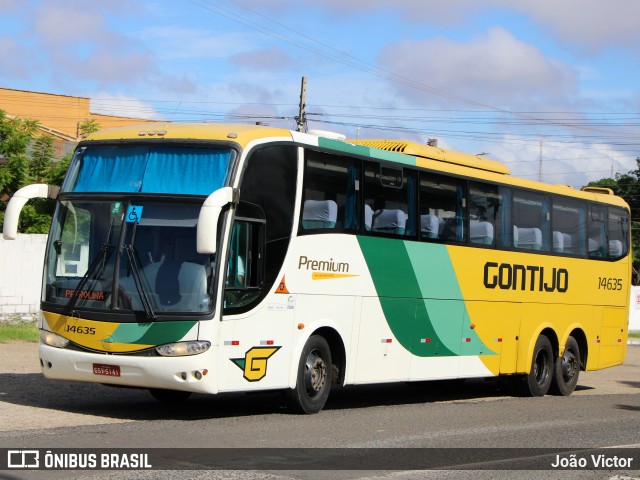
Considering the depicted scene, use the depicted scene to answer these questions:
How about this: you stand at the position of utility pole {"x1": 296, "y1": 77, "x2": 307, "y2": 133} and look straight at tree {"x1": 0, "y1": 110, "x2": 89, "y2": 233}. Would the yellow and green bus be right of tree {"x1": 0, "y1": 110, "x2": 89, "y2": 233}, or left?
left

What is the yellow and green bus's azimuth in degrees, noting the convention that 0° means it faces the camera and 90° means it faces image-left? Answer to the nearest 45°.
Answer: approximately 45°

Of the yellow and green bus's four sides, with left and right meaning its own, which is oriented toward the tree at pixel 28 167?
right

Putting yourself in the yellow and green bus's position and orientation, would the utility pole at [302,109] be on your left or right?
on your right
